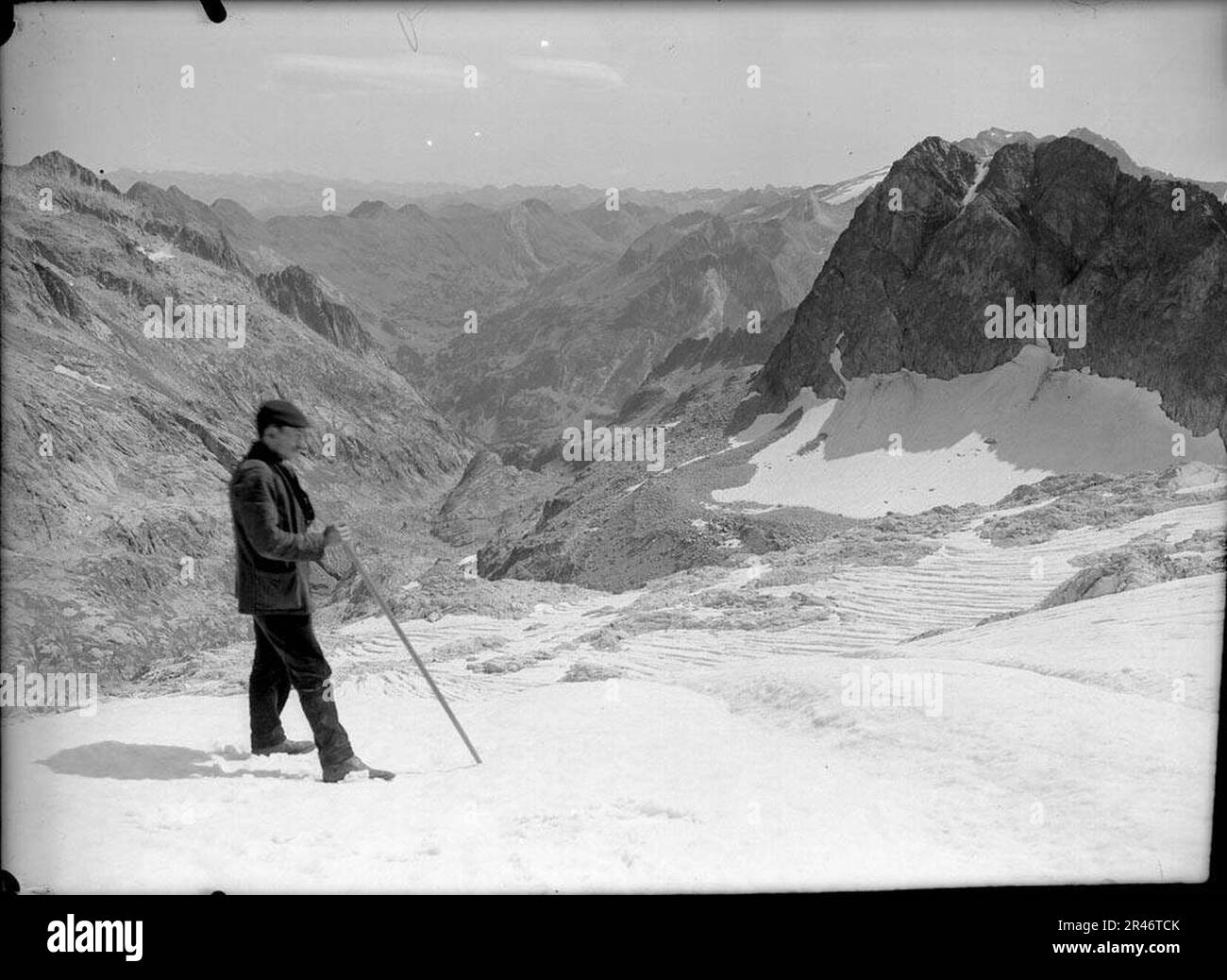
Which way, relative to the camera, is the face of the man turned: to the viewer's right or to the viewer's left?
to the viewer's right

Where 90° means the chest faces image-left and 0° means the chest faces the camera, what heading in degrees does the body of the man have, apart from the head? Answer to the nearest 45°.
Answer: approximately 270°

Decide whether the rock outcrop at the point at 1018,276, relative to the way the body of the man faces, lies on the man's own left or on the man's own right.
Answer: on the man's own left
